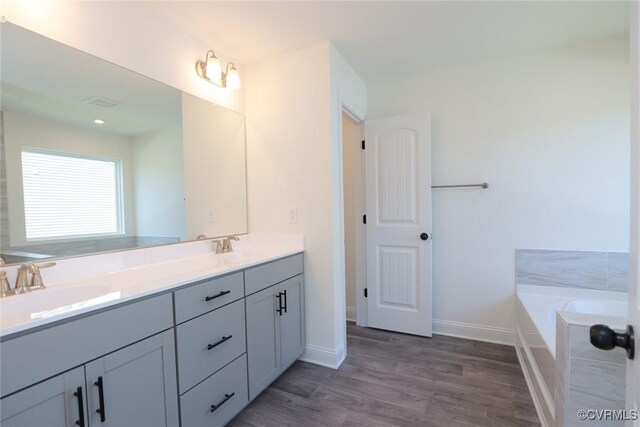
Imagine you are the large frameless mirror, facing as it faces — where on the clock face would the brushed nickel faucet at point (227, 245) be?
The brushed nickel faucet is roughly at 10 o'clock from the large frameless mirror.

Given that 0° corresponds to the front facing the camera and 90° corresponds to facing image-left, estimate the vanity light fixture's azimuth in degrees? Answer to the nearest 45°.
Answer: approximately 315°

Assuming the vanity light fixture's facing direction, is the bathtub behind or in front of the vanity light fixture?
in front

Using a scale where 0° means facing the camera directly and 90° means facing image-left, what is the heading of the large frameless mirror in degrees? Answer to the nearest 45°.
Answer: approximately 315°

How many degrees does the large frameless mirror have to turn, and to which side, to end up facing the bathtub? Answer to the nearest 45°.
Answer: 0° — it already faces it

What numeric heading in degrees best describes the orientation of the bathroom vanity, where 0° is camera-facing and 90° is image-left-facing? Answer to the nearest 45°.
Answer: approximately 315°
